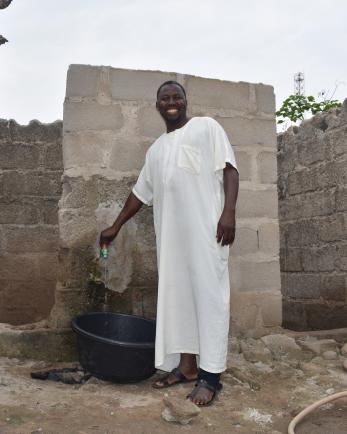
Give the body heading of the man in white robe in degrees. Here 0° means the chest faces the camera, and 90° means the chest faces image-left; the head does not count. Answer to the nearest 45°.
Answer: approximately 45°

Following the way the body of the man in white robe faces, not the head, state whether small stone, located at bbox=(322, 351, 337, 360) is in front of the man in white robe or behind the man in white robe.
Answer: behind

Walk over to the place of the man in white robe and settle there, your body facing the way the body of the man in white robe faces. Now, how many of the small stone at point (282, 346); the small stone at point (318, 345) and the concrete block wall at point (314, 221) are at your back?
3

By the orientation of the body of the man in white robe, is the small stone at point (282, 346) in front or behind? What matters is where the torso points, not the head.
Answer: behind
